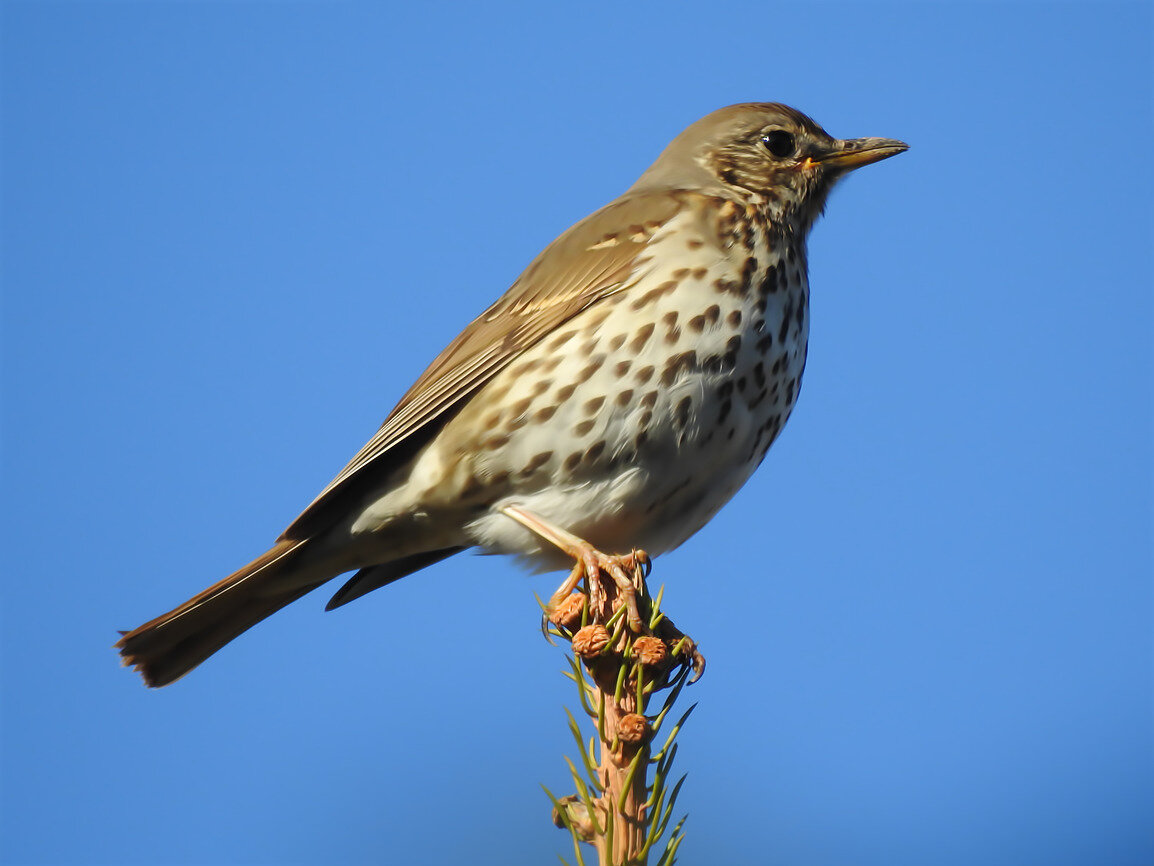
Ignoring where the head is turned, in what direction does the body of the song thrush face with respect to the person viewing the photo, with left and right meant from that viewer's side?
facing to the right of the viewer
